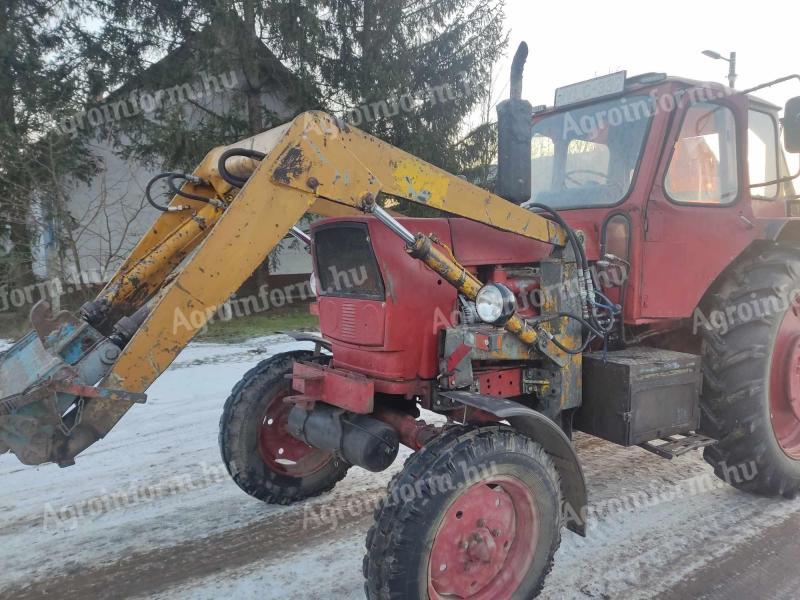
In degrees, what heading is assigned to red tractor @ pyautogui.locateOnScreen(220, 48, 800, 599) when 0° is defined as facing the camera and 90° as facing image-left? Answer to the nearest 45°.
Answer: approximately 45°
